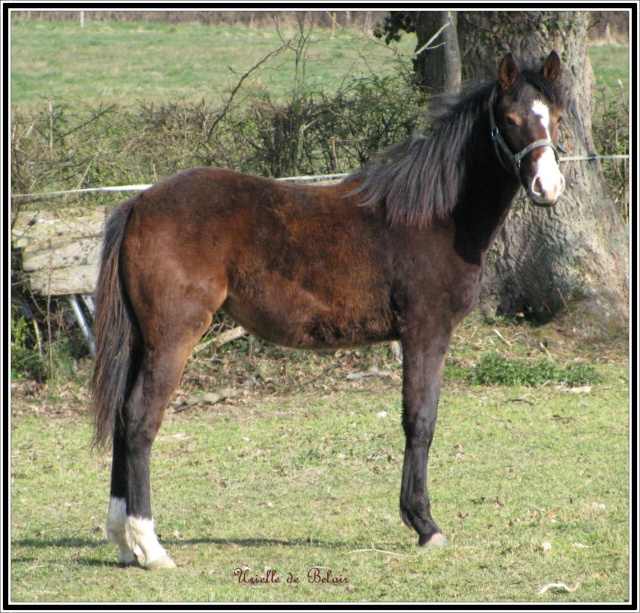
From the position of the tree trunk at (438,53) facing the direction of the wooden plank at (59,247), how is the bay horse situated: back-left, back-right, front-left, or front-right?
front-left

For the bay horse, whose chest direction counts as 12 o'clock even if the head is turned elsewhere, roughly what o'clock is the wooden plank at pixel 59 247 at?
The wooden plank is roughly at 8 o'clock from the bay horse.

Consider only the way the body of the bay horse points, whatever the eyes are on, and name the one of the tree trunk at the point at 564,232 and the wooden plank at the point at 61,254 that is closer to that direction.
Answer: the tree trunk

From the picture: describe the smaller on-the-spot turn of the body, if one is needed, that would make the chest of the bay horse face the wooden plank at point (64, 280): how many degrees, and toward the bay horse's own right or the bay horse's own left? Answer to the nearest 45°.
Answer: approximately 135° to the bay horse's own left

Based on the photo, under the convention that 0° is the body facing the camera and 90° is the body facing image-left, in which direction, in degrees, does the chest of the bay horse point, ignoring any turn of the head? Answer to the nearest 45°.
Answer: approximately 270°

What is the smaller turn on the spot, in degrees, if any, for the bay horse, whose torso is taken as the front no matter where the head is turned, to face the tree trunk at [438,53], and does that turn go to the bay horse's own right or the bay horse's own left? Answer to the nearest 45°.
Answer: approximately 90° to the bay horse's own left

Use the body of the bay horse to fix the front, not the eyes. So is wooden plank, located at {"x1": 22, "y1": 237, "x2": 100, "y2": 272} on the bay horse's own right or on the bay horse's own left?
on the bay horse's own left

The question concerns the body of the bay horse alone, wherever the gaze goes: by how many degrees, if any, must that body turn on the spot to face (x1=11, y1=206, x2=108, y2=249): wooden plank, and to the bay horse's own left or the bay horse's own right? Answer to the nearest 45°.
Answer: approximately 135° to the bay horse's own left
